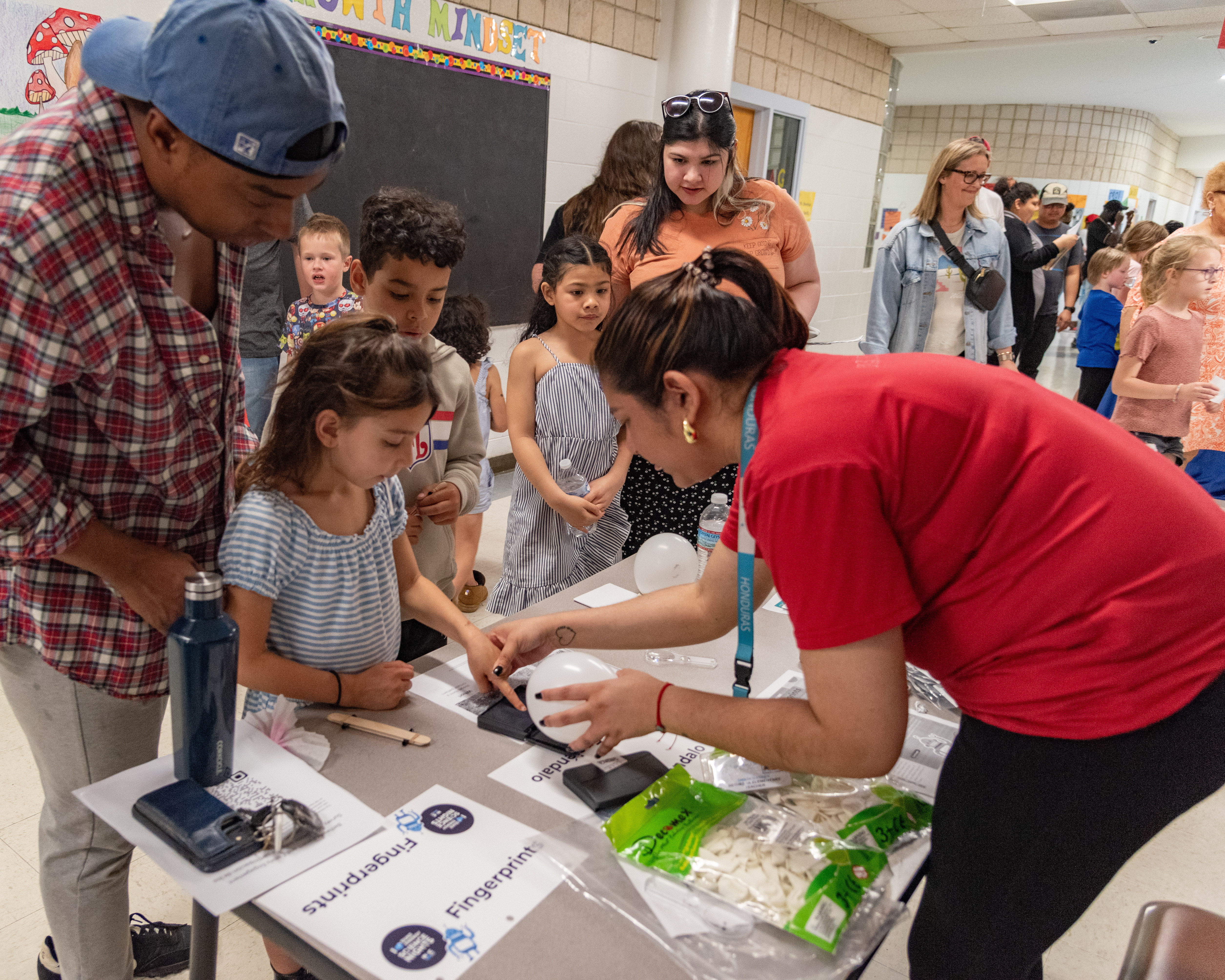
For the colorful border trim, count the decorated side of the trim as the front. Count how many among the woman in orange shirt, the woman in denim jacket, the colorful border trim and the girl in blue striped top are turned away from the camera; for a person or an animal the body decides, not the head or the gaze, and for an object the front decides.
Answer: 0

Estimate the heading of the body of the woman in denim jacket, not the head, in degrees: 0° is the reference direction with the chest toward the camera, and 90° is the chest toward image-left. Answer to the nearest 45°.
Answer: approximately 315°

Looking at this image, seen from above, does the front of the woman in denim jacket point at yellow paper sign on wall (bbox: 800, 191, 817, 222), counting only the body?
no

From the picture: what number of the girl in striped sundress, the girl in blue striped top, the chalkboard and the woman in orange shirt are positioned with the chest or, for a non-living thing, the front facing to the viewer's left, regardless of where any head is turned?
0

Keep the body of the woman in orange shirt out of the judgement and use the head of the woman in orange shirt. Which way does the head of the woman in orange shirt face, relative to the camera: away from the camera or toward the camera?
toward the camera

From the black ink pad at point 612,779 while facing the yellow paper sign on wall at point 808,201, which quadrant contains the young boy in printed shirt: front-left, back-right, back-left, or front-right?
front-left

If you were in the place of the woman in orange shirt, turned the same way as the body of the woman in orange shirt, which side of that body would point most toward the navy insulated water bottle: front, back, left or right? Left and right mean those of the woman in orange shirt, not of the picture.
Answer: front

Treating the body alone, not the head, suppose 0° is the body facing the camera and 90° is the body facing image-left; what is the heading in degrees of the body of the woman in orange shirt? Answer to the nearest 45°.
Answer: approximately 0°

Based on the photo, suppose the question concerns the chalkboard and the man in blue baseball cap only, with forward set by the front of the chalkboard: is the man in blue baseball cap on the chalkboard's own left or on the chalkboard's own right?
on the chalkboard's own right

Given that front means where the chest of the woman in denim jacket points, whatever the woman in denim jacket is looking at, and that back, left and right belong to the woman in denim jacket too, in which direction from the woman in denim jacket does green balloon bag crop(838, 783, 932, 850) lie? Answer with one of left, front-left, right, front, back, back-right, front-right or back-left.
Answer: front-right

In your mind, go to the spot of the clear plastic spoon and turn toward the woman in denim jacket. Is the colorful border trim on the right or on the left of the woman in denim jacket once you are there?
left

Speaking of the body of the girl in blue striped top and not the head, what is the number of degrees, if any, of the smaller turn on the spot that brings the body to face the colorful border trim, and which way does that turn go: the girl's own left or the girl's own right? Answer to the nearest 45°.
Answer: approximately 135° to the girl's own left

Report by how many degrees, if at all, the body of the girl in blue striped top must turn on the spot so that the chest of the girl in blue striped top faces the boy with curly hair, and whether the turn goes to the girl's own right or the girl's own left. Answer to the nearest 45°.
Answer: approximately 135° to the girl's own left

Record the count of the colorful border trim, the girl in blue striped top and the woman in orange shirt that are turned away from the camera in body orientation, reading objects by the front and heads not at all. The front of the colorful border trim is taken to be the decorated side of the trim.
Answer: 0

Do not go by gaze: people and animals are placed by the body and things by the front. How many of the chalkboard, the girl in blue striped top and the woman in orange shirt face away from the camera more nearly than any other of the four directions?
0

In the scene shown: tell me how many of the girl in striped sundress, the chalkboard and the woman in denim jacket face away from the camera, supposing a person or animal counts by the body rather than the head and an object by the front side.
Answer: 0

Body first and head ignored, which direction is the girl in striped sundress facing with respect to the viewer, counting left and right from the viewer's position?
facing the viewer and to the right of the viewer
